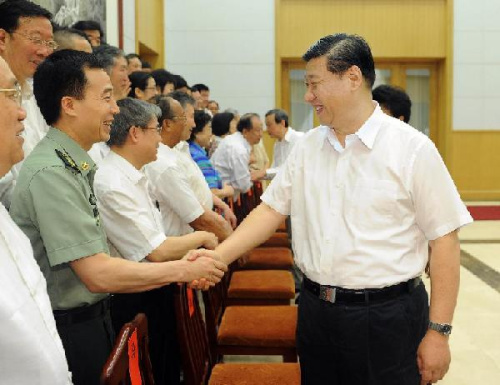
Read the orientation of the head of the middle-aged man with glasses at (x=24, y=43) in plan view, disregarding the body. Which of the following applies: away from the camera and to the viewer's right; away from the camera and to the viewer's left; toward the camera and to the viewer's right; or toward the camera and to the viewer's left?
toward the camera and to the viewer's right

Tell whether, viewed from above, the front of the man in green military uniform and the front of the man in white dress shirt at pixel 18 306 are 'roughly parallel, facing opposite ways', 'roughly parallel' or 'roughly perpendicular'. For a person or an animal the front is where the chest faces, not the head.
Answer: roughly parallel

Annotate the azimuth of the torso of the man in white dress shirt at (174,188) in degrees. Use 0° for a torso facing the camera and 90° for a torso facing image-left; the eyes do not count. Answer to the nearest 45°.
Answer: approximately 270°

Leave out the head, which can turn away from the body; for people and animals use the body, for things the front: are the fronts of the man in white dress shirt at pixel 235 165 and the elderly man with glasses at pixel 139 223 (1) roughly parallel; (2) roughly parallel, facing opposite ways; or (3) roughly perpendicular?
roughly parallel

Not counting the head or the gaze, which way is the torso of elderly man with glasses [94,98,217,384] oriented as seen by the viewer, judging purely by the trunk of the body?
to the viewer's right

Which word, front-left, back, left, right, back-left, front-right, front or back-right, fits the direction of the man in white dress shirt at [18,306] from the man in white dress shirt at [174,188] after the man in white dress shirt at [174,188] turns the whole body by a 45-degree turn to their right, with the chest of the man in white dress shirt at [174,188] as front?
front-right

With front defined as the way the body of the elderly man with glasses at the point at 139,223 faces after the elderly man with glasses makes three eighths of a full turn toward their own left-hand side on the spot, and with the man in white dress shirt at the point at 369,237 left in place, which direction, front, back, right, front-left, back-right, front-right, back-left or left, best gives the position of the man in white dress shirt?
back

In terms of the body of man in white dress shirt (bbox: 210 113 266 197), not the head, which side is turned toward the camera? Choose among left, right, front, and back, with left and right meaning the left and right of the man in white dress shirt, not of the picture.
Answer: right

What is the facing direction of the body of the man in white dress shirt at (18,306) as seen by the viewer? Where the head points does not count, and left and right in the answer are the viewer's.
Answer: facing to the right of the viewer

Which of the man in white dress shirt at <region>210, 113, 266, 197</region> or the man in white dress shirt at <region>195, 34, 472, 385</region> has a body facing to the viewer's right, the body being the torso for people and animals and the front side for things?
the man in white dress shirt at <region>210, 113, 266, 197</region>

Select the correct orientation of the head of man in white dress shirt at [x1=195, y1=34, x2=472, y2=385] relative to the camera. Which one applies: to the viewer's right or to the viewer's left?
to the viewer's left

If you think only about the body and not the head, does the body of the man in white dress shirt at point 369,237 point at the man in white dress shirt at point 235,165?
no

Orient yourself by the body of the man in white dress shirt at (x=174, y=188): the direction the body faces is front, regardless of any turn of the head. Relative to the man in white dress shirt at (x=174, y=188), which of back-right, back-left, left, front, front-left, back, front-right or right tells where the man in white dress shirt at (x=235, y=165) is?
left

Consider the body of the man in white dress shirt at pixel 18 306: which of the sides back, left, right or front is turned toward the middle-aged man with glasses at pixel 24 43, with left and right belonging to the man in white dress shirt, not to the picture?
left
